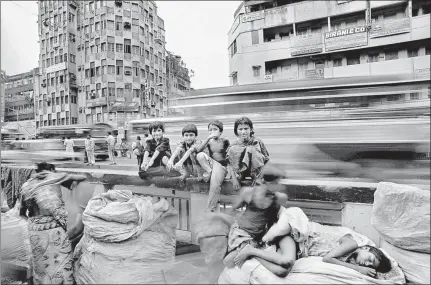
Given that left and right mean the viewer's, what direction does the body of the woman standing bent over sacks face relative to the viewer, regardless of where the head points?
facing away from the viewer

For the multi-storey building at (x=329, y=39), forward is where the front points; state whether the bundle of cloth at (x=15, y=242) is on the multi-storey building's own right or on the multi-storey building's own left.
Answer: on the multi-storey building's own right
